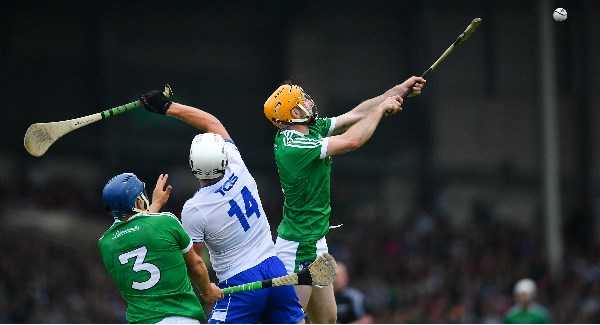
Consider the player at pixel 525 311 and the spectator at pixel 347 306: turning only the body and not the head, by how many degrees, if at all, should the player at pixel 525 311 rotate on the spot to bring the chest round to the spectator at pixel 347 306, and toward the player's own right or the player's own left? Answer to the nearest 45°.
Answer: approximately 45° to the player's own right

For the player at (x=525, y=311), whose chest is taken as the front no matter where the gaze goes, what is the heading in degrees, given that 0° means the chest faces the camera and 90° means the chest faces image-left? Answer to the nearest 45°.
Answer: approximately 0°
